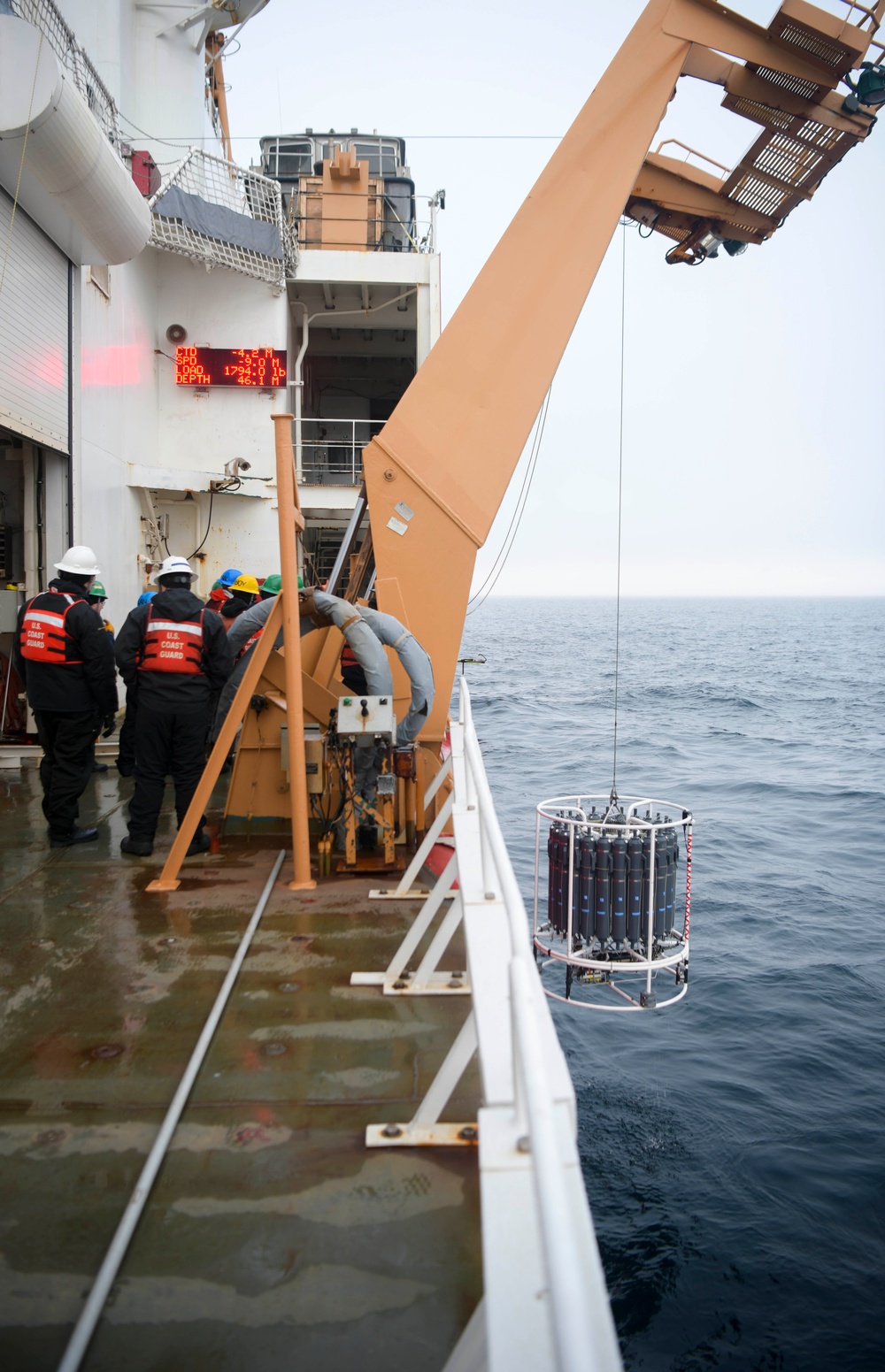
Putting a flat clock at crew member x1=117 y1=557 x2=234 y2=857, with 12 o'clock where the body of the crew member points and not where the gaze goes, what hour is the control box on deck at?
The control box on deck is roughly at 4 o'clock from the crew member.

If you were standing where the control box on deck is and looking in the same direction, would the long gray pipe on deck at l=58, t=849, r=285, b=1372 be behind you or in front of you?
in front

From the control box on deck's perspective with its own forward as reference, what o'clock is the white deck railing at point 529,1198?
The white deck railing is roughly at 12 o'clock from the control box on deck.

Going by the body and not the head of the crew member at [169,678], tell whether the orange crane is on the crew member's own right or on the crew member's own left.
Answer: on the crew member's own right

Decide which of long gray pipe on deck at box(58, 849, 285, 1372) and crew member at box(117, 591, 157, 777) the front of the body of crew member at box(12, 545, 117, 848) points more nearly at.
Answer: the crew member

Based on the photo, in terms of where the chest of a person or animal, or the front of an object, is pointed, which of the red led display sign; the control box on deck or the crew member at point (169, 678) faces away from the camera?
the crew member

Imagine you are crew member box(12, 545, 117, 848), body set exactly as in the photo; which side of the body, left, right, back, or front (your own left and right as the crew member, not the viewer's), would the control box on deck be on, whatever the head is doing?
right

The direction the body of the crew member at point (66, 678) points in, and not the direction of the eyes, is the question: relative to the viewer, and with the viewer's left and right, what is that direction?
facing away from the viewer and to the right of the viewer

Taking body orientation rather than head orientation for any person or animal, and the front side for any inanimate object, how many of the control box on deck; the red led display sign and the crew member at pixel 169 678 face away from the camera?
1

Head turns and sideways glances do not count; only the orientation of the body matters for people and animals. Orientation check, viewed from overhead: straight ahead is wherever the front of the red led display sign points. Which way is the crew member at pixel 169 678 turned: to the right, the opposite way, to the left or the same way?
the opposite way

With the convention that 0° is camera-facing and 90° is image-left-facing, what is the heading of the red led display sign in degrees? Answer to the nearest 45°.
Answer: approximately 0°

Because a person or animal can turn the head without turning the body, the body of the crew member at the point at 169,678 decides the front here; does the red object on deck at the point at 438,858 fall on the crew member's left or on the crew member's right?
on the crew member's right

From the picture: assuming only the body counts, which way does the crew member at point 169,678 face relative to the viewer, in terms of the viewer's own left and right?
facing away from the viewer

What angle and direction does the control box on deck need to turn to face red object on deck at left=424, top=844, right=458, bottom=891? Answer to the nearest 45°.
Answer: approximately 135° to its left
